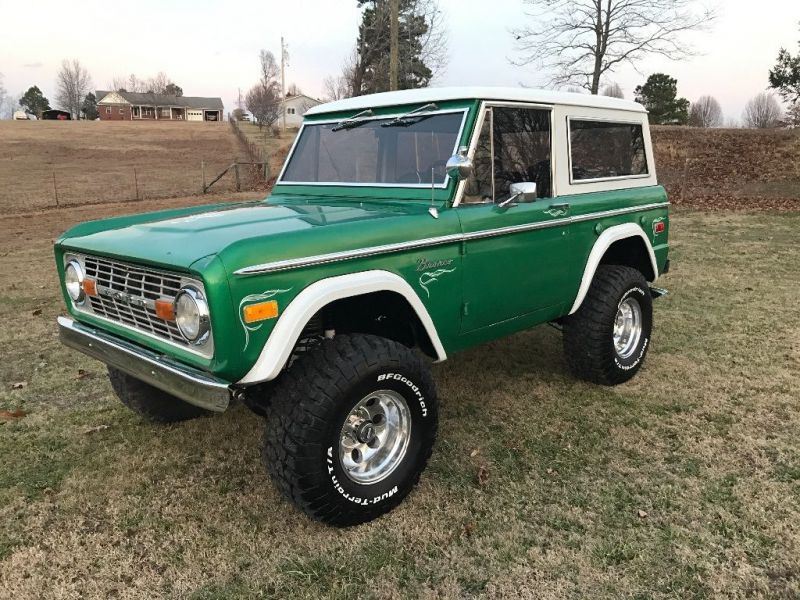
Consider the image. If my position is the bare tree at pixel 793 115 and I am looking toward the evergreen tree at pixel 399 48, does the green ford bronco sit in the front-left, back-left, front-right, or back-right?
front-left

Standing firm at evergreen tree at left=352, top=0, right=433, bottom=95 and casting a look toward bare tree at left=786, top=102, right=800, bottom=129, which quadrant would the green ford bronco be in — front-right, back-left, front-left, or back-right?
back-right

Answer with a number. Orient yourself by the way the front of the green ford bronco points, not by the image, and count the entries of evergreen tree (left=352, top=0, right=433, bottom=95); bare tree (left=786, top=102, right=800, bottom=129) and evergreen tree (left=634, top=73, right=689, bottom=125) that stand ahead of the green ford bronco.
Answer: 0

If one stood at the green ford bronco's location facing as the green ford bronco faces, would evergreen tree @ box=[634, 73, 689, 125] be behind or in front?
behind

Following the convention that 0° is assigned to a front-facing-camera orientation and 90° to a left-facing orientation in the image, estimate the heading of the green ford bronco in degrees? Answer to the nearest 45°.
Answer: approximately 45°

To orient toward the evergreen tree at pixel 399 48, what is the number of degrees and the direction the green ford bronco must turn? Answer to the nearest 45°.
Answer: approximately 135° to its right

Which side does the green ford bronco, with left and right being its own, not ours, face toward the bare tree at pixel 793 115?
back
